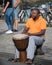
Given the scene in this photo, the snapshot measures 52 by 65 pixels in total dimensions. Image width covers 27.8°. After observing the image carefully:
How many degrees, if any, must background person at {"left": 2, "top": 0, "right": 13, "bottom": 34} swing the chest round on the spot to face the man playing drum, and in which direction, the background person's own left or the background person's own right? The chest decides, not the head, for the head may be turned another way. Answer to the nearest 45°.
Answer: approximately 90° to the background person's own left

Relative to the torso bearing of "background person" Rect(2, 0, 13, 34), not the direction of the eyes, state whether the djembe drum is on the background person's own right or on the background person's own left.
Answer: on the background person's own left

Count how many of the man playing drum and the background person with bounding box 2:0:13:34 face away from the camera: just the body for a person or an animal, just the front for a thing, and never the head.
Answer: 0

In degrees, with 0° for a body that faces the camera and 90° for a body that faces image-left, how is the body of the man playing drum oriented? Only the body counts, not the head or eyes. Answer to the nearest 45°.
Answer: approximately 45°

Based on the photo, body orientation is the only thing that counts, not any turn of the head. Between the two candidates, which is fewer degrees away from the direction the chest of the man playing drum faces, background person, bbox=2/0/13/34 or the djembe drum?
the djembe drum
